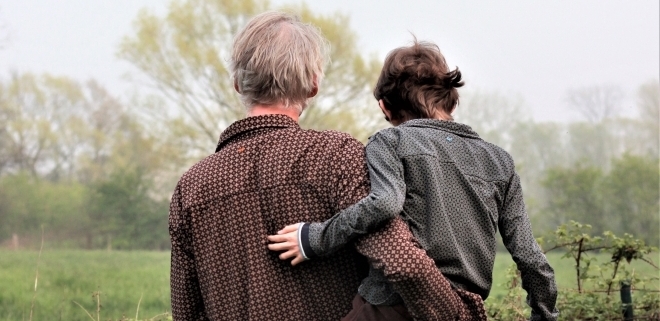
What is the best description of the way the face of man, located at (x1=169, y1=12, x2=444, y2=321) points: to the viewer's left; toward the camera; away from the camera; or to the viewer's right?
away from the camera

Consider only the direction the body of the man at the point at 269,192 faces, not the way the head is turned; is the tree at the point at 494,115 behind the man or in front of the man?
in front

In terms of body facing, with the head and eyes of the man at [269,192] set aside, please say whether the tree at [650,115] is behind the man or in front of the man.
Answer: in front

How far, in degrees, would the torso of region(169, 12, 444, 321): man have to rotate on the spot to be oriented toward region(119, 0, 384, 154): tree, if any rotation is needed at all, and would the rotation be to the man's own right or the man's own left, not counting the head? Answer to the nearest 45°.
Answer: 0° — they already face it

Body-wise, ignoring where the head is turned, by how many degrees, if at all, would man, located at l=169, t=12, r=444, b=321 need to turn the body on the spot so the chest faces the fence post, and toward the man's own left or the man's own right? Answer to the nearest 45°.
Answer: approximately 45° to the man's own right

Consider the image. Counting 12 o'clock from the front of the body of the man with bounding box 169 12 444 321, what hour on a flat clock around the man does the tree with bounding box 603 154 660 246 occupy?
The tree is roughly at 1 o'clock from the man.

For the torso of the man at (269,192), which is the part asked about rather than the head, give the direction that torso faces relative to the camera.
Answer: away from the camera

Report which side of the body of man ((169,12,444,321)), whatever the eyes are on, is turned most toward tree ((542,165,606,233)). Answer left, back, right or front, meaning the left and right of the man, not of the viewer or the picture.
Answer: front
